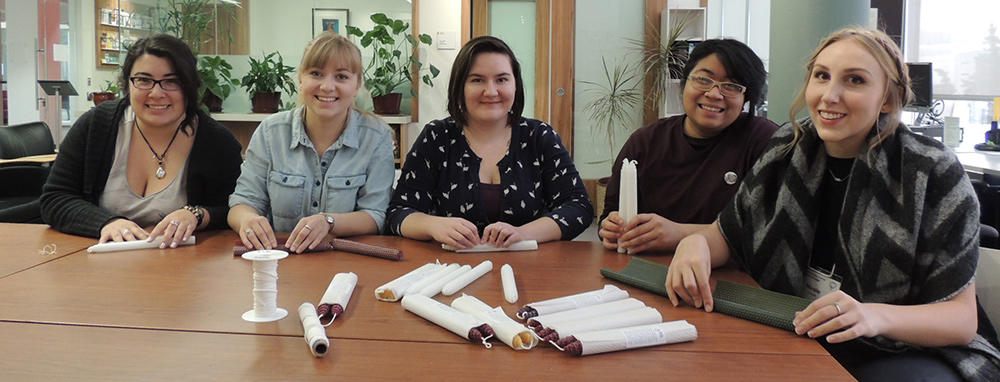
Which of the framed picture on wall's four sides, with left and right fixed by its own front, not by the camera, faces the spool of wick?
front

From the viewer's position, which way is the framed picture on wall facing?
facing the viewer

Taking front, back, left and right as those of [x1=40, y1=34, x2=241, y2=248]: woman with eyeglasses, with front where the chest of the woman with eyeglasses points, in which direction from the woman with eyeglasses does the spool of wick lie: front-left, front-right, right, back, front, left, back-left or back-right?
front

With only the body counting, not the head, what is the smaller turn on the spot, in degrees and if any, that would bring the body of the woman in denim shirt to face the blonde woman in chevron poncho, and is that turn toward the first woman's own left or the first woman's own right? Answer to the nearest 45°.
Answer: approximately 45° to the first woman's own left

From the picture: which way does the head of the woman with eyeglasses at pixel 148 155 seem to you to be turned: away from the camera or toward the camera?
toward the camera

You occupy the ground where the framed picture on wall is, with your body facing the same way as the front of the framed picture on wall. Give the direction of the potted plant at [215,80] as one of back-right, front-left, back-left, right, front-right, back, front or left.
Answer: right

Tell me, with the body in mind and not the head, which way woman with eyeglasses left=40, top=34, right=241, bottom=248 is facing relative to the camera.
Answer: toward the camera

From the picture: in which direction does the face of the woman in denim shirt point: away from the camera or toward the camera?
toward the camera

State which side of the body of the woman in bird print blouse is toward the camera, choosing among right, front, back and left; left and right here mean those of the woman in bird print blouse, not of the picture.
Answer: front

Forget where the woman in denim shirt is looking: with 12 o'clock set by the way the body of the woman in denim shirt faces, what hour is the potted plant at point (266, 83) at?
The potted plant is roughly at 6 o'clock from the woman in denim shirt.

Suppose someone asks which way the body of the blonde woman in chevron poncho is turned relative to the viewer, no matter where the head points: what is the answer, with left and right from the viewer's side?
facing the viewer and to the left of the viewer

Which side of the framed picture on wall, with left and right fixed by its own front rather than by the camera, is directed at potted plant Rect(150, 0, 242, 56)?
right

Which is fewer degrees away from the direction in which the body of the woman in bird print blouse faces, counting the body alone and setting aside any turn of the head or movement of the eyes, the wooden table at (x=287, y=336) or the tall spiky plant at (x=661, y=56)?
the wooden table

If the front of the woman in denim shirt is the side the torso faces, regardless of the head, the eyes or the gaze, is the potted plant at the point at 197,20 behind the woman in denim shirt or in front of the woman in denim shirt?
behind

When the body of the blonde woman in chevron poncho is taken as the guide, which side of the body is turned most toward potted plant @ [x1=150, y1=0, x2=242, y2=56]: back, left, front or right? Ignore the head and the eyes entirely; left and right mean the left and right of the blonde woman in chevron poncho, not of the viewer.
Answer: right

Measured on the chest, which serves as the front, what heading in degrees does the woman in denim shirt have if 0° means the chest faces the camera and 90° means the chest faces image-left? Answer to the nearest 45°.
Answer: approximately 0°

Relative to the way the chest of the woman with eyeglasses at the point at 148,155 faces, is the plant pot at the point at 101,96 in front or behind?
behind
